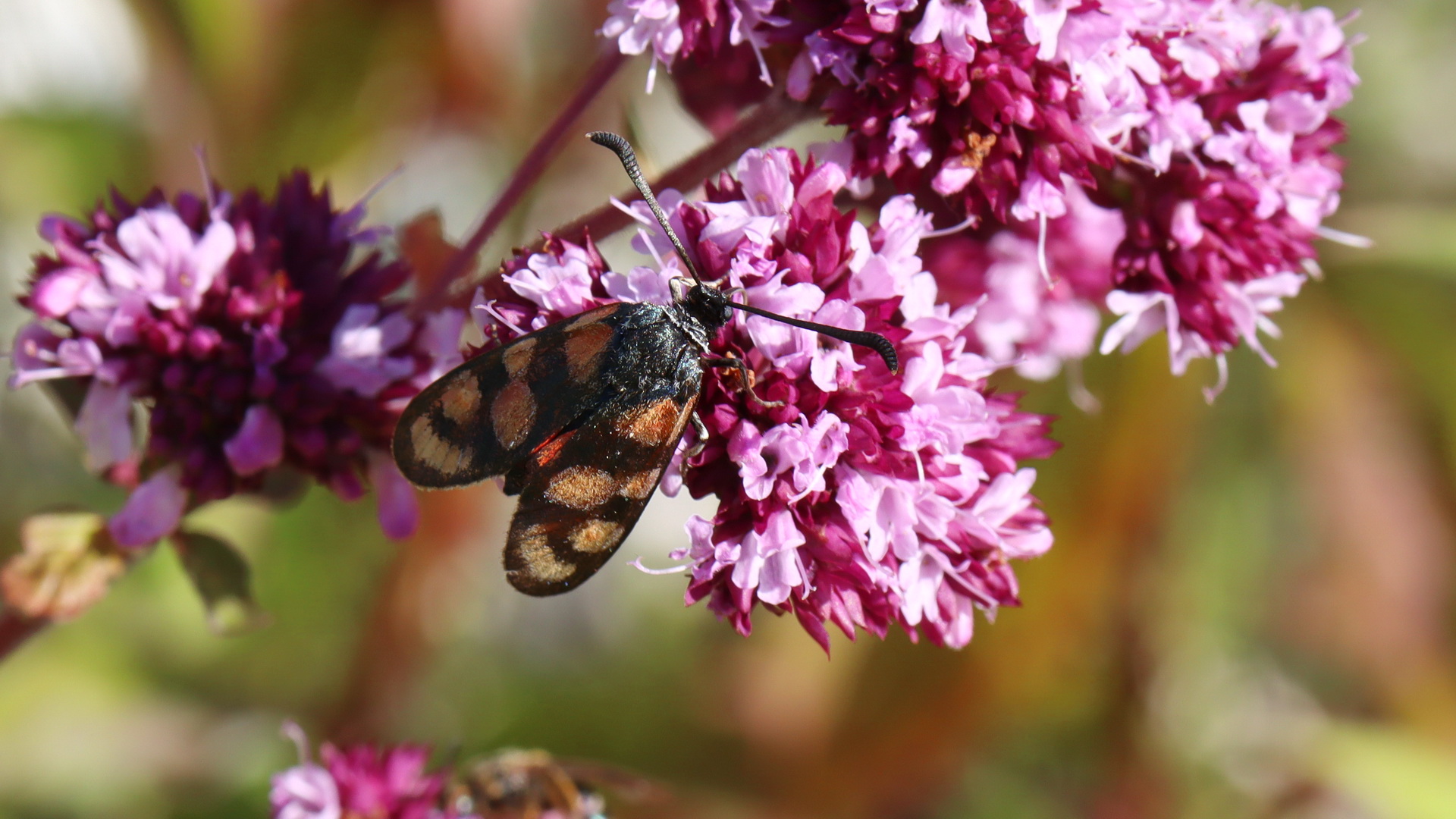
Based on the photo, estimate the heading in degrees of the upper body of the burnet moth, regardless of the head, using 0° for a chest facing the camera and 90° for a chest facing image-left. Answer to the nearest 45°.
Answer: approximately 225°

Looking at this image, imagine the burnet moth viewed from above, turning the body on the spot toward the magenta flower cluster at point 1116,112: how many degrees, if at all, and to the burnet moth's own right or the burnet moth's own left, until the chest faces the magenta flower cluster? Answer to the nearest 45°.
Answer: approximately 45° to the burnet moth's own right
